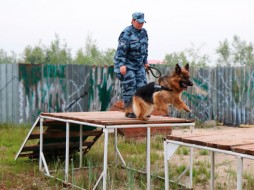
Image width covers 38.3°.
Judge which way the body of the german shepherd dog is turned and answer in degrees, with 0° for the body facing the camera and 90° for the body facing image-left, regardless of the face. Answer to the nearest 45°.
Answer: approximately 270°

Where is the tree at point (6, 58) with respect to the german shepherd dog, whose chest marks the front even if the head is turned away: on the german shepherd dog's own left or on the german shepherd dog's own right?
on the german shepherd dog's own left

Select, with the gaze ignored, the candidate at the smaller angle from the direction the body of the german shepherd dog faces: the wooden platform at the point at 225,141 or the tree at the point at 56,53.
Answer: the wooden platform

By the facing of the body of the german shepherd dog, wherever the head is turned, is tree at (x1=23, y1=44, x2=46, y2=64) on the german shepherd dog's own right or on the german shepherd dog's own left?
on the german shepherd dog's own left

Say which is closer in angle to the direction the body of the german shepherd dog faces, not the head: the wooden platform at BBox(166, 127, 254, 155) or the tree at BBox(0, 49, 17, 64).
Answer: the wooden platform

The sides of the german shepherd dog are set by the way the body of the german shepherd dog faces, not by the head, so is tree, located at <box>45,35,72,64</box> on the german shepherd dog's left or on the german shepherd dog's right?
on the german shepherd dog's left

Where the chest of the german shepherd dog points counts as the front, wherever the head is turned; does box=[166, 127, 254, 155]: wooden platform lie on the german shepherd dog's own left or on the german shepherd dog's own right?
on the german shepherd dog's own right

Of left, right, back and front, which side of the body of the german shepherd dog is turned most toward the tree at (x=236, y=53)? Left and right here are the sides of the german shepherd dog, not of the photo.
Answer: left

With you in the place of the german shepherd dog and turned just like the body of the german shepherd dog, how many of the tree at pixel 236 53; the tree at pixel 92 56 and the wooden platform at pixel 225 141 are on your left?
2

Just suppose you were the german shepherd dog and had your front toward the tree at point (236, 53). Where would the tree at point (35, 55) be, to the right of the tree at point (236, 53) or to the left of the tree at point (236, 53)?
left

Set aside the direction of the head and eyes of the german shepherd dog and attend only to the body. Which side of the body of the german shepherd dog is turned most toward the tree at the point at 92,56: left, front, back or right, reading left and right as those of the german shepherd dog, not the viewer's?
left
